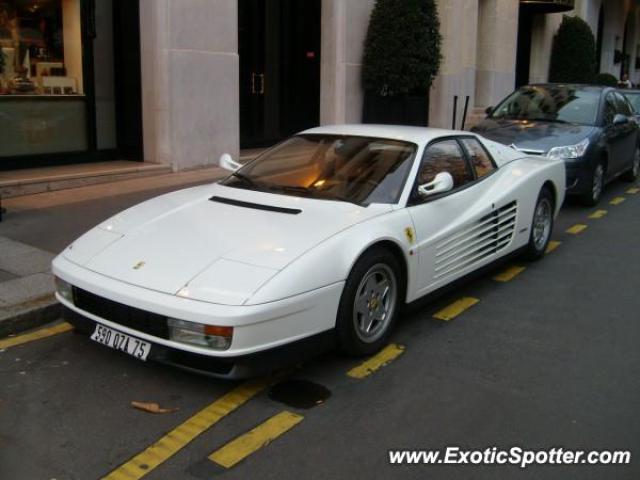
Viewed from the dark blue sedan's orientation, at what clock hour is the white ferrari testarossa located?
The white ferrari testarossa is roughly at 11 o'clock from the dark blue sedan.

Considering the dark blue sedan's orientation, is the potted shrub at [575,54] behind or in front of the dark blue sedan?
behind

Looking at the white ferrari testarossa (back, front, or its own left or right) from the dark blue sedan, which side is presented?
back

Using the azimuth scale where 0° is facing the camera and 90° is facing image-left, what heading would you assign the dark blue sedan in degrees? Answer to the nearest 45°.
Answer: approximately 45°

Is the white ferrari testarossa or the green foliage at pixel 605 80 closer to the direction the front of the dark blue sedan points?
the white ferrari testarossa

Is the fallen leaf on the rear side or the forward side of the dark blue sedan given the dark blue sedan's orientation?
on the forward side

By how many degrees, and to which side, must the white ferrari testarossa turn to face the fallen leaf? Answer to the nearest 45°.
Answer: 0° — it already faces it

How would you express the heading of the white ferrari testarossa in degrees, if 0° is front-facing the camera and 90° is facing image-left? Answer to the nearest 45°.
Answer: approximately 45°

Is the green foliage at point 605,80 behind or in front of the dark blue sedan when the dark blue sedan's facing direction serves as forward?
behind

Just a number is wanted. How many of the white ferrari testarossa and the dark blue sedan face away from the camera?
0

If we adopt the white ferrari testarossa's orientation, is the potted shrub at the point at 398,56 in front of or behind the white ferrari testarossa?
behind
